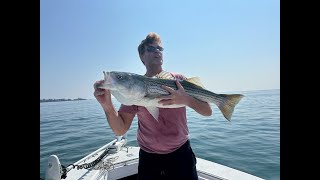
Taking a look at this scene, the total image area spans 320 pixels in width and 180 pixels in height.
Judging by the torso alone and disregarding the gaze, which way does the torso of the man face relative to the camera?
toward the camera
